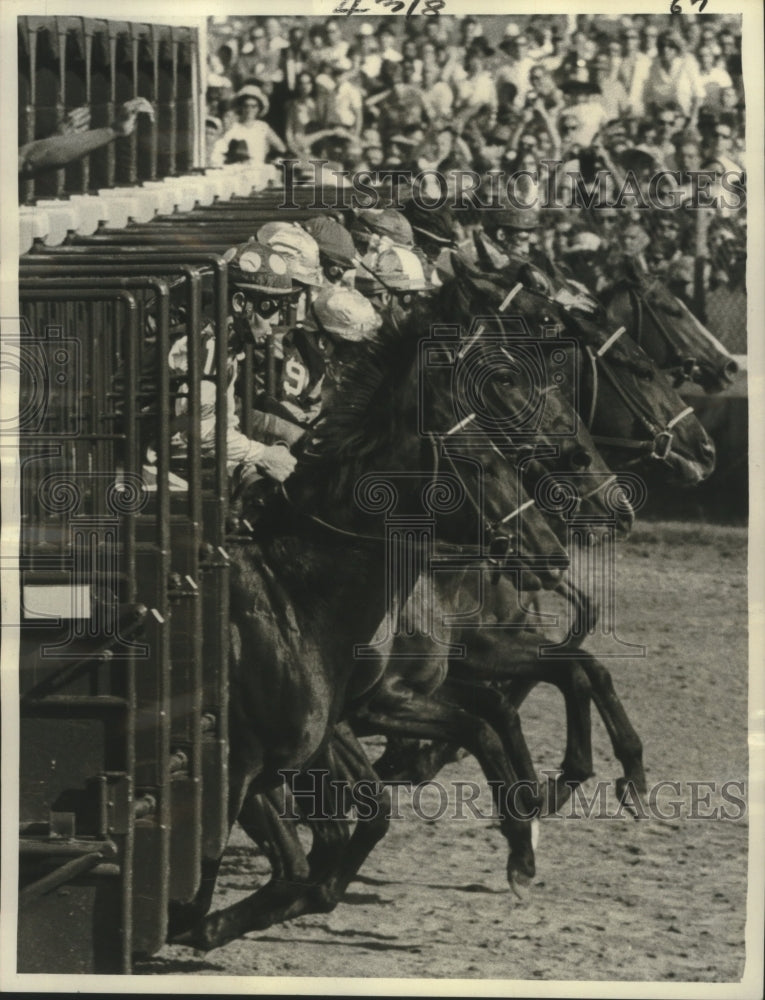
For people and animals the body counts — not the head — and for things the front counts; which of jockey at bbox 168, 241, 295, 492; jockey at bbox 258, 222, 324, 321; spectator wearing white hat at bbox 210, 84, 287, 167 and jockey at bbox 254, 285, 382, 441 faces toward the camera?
the spectator wearing white hat

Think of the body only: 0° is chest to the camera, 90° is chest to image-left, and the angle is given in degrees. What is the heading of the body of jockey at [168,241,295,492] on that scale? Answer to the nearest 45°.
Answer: approximately 270°

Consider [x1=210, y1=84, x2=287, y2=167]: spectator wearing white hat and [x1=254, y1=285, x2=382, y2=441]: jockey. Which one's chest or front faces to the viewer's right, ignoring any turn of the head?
the jockey

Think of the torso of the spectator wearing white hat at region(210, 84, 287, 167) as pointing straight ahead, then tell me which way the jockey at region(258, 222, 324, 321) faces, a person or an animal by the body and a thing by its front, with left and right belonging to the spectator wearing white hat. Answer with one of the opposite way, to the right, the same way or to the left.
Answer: to the left

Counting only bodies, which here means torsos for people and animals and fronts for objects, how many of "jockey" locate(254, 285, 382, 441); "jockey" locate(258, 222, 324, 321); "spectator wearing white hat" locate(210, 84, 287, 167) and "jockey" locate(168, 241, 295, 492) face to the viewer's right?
3

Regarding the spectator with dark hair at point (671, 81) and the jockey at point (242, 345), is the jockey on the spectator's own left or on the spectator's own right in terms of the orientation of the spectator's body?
on the spectator's own right

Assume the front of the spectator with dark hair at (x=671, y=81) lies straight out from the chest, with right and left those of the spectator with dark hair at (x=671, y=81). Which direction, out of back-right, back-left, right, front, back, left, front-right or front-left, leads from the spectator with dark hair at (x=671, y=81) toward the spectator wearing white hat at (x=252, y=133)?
right

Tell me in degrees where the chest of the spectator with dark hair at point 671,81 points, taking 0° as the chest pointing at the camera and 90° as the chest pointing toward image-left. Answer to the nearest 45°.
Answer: approximately 0°

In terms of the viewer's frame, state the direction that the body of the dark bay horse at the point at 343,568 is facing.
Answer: to the viewer's right
